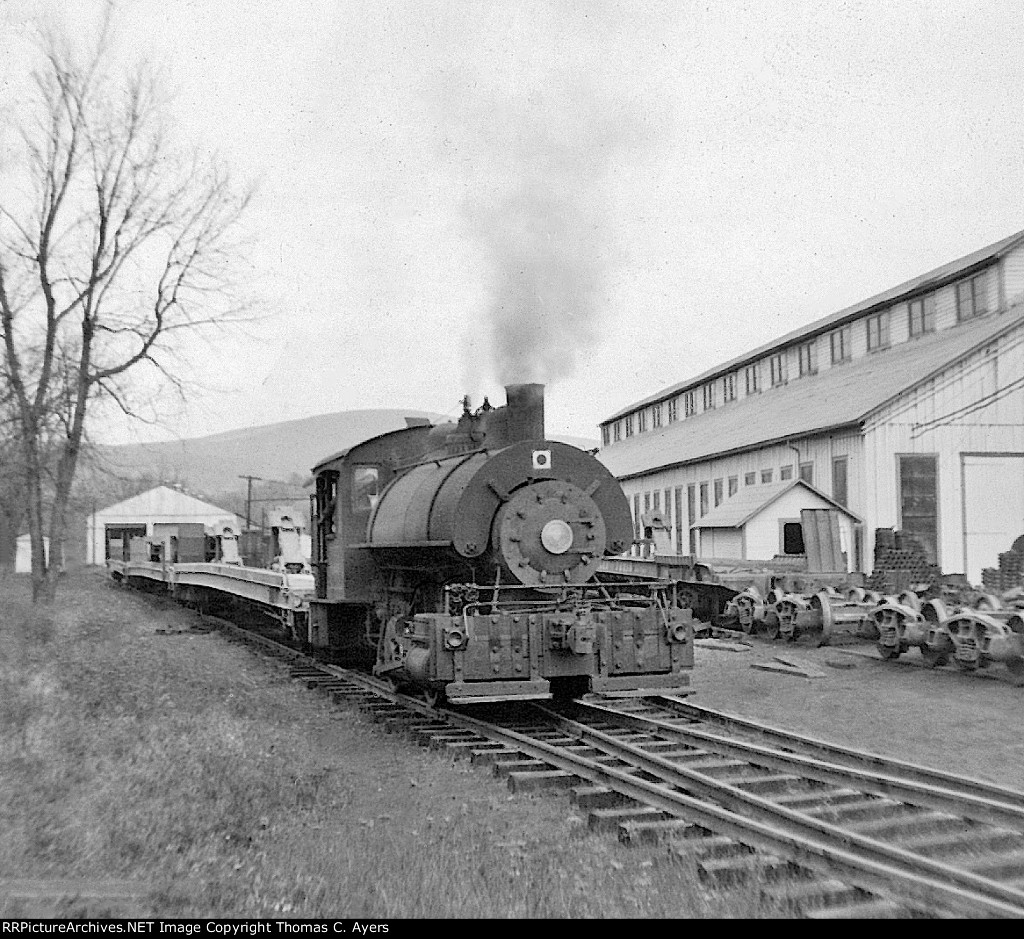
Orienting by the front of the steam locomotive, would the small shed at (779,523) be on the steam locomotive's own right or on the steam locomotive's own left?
on the steam locomotive's own left

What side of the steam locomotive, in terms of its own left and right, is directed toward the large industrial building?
left
